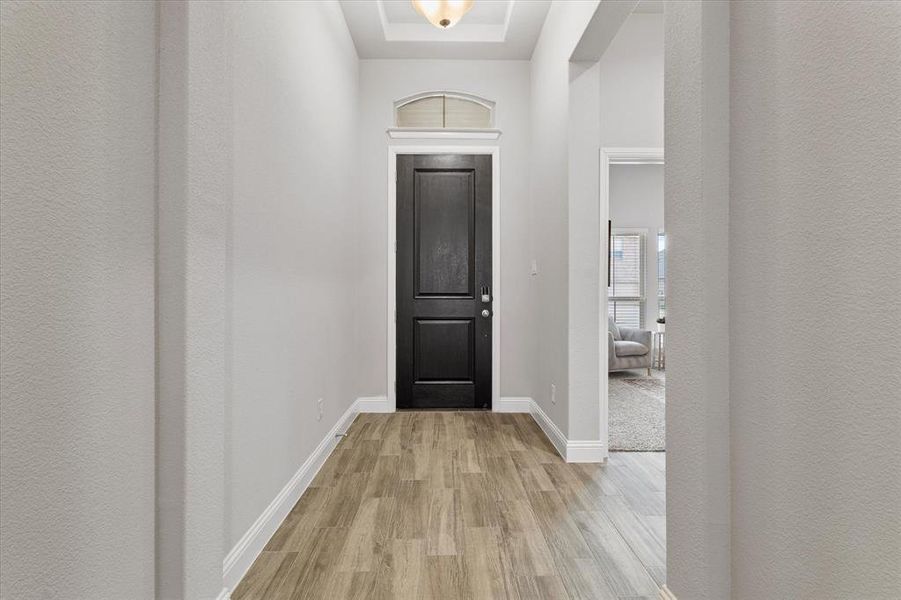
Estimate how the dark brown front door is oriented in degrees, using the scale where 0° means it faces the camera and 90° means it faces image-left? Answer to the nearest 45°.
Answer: approximately 0°

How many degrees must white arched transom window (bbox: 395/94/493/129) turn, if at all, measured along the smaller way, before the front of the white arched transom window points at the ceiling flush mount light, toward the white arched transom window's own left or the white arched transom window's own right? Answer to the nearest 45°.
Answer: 0° — it already faces it

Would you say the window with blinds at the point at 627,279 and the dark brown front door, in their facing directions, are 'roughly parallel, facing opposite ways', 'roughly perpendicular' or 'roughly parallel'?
roughly parallel

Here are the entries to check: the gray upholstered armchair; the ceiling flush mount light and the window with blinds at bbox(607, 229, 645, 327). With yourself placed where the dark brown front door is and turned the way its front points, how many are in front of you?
1

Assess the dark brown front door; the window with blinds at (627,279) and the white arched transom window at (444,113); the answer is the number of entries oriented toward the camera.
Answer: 3

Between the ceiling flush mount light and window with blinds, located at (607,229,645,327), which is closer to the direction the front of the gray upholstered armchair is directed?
the ceiling flush mount light

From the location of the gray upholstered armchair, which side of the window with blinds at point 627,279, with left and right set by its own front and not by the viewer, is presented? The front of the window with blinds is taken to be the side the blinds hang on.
front

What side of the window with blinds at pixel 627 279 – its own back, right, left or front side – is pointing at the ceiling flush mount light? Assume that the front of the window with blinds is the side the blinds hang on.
front

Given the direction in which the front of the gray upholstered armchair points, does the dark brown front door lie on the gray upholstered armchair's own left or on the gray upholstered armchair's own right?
on the gray upholstered armchair's own right

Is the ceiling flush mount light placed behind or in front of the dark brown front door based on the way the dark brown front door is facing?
in front

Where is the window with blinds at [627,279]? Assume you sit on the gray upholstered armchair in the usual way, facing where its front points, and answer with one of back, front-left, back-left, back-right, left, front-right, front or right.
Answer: back-left

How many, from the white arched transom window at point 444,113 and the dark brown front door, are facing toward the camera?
2

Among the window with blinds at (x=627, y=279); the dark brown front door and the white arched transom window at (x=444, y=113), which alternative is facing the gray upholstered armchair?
the window with blinds

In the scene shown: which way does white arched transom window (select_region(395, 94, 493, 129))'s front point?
toward the camera
